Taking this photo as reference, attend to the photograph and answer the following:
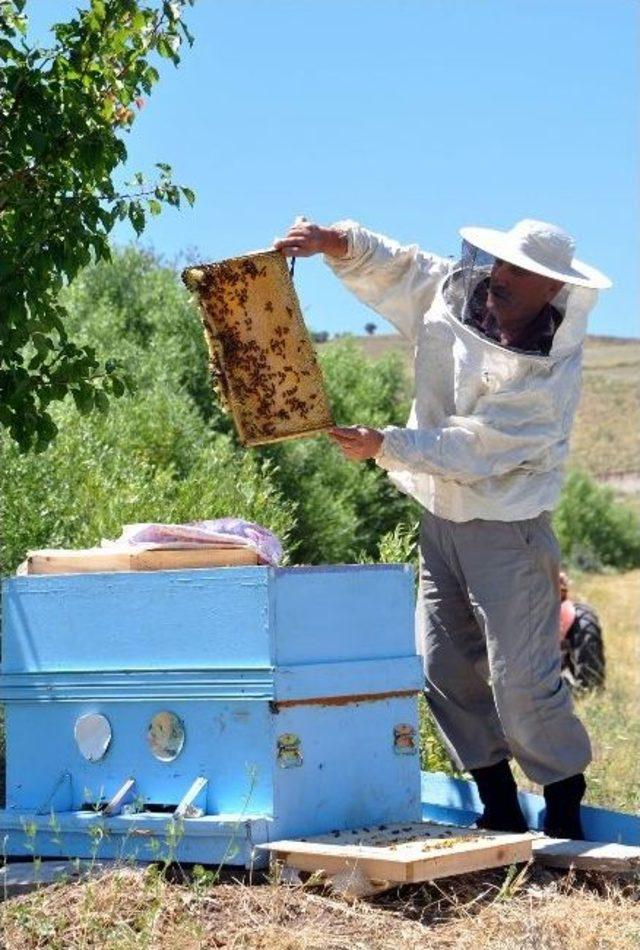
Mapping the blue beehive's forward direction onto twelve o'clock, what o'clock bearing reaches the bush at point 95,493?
The bush is roughly at 4 o'clock from the blue beehive.

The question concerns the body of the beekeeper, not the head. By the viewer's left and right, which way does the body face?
facing the viewer and to the left of the viewer

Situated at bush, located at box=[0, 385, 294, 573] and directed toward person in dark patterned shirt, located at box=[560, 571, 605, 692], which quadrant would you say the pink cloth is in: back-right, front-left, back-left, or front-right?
back-right

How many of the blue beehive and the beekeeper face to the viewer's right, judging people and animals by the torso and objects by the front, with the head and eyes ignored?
0

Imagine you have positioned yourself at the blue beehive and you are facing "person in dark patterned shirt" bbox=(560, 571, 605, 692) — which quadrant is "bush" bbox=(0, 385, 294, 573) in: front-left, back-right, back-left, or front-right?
front-left
